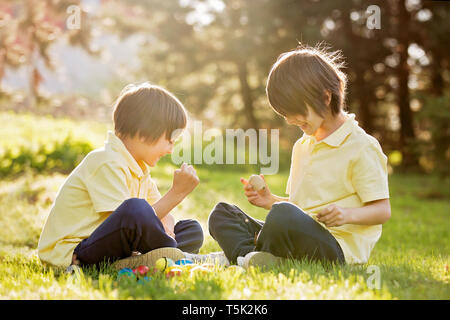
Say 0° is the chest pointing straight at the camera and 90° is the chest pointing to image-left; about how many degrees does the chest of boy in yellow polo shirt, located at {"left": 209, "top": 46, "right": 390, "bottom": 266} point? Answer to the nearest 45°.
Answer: approximately 45°

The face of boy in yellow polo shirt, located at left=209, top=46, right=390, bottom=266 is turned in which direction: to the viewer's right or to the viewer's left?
to the viewer's left

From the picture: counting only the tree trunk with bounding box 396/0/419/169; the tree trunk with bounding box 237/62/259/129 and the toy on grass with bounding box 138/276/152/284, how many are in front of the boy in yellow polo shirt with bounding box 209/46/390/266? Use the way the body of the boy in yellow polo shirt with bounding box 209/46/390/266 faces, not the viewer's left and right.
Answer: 1

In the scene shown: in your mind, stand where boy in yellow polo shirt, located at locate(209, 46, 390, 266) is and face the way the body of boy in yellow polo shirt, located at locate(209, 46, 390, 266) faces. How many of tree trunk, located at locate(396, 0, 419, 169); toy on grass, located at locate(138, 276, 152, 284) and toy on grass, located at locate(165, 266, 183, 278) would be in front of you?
2

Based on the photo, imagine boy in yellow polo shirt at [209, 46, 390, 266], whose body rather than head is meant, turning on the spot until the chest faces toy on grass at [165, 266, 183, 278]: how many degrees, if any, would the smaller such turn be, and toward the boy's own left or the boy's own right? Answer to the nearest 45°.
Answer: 0° — they already face it

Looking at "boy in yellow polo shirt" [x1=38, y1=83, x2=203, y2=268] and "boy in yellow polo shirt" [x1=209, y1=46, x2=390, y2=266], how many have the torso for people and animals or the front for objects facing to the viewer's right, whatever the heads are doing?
1

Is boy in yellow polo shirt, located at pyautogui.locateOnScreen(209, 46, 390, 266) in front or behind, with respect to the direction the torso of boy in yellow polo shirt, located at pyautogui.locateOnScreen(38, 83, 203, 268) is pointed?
in front

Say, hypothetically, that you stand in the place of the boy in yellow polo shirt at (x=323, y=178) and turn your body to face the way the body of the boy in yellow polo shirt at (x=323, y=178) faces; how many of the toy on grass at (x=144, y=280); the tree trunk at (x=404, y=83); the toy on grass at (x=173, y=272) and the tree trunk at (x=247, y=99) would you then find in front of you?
2

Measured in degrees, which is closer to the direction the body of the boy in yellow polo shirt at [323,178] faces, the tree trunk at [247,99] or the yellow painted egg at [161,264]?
the yellow painted egg

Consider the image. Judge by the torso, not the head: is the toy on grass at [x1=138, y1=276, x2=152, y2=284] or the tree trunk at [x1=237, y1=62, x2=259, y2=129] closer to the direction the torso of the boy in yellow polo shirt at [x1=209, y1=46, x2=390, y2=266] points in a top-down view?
the toy on grass

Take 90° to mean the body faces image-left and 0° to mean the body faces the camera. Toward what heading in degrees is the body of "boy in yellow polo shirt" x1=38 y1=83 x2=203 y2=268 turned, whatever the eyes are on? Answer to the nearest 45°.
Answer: approximately 270°

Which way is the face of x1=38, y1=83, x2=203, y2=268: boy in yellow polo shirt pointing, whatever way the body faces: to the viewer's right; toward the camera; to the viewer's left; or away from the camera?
to the viewer's right

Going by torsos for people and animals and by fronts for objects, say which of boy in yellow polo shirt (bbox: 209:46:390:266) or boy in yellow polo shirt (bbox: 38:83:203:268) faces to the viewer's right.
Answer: boy in yellow polo shirt (bbox: 38:83:203:268)

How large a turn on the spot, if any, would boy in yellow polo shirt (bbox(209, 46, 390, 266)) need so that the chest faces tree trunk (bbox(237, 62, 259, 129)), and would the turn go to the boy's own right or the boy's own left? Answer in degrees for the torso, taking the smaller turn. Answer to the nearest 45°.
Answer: approximately 135° to the boy's own right
